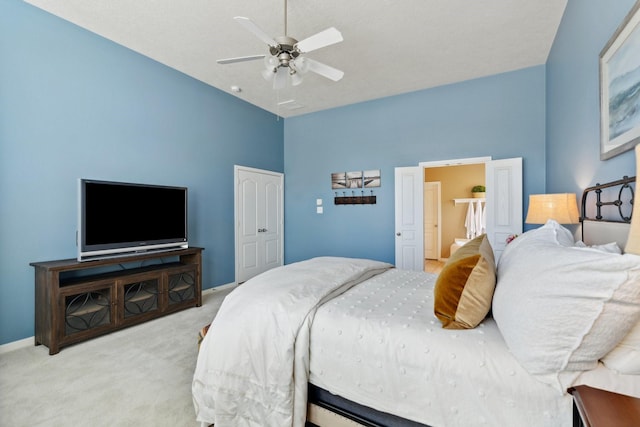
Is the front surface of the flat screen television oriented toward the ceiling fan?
yes

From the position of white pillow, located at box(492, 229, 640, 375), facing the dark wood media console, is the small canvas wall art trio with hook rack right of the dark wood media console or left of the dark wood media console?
right

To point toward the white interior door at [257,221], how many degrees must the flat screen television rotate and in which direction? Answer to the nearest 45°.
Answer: approximately 90° to its left

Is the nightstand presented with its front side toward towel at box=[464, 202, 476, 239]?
no

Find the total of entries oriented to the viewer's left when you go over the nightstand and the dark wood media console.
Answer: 1

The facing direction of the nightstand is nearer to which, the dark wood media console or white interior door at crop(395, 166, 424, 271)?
the dark wood media console

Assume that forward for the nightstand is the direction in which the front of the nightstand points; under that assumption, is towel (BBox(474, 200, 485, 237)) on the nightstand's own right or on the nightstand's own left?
on the nightstand's own right

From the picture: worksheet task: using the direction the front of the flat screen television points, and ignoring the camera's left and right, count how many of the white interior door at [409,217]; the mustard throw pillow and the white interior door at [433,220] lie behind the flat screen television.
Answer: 0

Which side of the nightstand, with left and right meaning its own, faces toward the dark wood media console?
front

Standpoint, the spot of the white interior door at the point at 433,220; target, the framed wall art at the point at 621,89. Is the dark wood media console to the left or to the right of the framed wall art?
right

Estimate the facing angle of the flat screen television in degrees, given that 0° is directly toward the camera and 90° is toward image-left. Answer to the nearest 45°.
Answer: approximately 315°

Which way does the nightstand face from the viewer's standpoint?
to the viewer's left

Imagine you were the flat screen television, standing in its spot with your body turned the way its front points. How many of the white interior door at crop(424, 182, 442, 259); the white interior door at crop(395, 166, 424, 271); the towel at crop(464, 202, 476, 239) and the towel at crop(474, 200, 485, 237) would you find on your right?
0

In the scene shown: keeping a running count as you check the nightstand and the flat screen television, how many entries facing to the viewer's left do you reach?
1

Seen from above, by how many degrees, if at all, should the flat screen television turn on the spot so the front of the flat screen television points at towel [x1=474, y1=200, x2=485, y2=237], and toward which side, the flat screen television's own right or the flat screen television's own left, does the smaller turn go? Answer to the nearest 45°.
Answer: approximately 45° to the flat screen television's own left

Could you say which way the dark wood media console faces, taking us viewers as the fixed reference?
facing the viewer and to the right of the viewer

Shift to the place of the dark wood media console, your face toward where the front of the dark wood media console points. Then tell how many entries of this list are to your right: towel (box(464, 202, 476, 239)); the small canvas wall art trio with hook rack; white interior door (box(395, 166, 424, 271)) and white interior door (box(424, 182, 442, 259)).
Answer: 0
